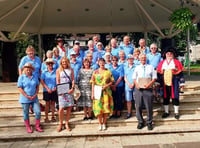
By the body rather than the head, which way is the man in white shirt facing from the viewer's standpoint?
toward the camera

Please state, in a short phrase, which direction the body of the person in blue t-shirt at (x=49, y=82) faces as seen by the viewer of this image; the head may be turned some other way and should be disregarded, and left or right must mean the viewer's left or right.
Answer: facing the viewer

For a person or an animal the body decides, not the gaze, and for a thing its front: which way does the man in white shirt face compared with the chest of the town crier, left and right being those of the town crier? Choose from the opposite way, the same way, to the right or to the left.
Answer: the same way

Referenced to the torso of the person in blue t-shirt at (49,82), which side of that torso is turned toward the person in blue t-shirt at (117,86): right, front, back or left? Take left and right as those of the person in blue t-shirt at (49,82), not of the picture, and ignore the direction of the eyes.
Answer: left

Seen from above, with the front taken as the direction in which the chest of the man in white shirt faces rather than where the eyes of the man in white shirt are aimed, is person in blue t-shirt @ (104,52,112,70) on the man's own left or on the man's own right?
on the man's own right

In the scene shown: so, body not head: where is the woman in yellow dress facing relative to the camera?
toward the camera

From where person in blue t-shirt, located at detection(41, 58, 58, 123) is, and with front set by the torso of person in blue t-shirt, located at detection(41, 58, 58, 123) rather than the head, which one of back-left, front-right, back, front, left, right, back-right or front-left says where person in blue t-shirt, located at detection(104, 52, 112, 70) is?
left

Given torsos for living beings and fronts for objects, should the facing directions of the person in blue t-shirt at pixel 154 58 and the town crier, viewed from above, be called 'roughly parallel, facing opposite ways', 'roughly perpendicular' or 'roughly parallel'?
roughly parallel

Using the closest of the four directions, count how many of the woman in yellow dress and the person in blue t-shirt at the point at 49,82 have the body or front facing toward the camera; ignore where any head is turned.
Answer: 2

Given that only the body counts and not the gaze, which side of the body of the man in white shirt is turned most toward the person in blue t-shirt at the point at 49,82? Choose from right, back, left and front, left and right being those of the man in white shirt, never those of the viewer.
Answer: right

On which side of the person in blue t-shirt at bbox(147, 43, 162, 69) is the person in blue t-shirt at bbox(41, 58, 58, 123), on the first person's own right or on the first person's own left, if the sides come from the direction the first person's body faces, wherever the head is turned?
on the first person's own right

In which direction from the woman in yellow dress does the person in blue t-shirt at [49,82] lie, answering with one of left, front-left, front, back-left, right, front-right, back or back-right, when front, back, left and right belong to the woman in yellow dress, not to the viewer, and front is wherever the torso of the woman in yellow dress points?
right

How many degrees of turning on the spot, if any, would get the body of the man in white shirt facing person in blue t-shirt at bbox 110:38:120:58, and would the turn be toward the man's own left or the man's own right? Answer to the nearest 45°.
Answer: approximately 135° to the man's own right

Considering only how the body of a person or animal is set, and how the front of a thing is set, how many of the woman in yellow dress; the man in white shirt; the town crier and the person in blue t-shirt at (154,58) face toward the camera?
4

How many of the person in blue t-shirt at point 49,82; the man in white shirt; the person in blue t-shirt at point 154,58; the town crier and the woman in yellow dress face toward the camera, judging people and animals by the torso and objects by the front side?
5
